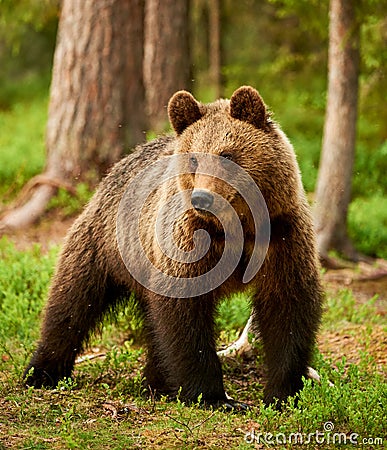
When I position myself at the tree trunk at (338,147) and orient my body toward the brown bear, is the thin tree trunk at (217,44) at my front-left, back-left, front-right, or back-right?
back-right

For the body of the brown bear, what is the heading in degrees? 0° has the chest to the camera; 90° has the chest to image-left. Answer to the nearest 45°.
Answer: approximately 315°

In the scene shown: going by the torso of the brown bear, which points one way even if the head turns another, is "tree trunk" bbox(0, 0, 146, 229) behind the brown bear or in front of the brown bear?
behind

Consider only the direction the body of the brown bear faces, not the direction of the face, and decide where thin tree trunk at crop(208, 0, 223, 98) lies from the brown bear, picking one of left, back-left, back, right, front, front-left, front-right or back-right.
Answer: back-left

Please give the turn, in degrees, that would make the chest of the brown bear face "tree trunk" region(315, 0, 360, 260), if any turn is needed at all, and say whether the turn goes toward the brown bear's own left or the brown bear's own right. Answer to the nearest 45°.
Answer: approximately 135° to the brown bear's own left

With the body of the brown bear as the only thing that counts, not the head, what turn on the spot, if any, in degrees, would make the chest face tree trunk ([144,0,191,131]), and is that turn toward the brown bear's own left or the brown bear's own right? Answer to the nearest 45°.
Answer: approximately 135° to the brown bear's own left

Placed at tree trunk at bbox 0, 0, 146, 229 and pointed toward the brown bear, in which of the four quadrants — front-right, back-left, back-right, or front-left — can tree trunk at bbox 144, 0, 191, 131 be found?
back-left
